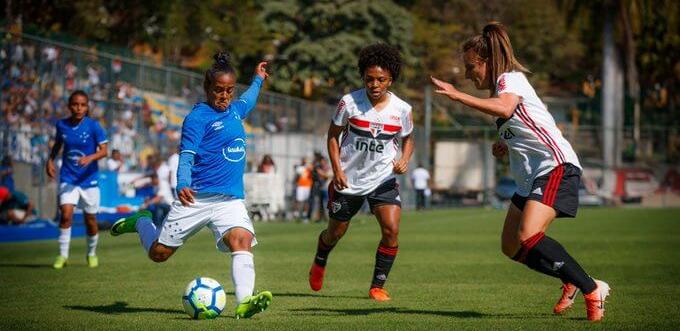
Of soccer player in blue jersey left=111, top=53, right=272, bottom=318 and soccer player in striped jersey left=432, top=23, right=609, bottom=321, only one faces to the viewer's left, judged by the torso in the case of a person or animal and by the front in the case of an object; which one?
the soccer player in striped jersey

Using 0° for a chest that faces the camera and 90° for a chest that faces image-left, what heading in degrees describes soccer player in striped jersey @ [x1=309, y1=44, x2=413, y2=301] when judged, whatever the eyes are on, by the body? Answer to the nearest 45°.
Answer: approximately 0°

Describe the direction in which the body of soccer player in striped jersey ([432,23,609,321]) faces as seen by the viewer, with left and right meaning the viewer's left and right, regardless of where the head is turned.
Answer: facing to the left of the viewer

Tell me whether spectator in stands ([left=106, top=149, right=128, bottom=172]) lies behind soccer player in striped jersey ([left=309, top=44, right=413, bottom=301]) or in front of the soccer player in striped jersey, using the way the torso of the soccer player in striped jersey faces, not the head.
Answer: behind

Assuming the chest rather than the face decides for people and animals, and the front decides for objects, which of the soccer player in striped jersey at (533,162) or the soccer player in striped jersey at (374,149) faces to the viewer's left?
the soccer player in striped jersey at (533,162)

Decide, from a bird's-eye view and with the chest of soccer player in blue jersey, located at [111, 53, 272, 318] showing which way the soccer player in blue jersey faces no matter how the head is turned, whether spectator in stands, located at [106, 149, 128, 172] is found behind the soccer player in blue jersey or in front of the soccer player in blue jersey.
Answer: behind

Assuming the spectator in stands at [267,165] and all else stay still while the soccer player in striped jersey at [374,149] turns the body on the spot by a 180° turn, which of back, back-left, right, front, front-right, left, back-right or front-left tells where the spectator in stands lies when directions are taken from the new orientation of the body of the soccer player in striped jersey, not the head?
front

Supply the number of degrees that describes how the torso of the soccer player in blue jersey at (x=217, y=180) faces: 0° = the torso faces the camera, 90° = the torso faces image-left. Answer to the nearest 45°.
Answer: approximately 315°
